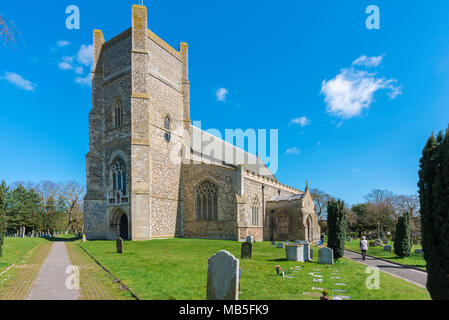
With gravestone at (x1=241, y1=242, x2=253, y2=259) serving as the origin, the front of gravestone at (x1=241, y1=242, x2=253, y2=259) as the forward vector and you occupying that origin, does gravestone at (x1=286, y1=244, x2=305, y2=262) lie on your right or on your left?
on your left

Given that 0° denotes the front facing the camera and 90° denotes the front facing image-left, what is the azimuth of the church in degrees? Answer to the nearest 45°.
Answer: approximately 45°

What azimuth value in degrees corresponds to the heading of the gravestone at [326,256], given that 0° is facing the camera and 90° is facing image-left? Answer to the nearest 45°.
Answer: approximately 0°
